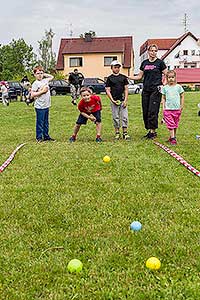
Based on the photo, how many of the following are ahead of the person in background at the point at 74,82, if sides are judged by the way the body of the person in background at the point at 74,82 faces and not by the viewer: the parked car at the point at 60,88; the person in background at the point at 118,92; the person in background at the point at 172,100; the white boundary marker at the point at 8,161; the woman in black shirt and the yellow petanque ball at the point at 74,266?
5

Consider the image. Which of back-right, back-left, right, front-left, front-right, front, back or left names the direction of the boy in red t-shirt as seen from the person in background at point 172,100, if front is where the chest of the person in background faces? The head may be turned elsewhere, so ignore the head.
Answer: right

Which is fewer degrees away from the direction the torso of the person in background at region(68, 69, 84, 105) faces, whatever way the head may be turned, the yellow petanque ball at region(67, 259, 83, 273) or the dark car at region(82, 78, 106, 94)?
the yellow petanque ball

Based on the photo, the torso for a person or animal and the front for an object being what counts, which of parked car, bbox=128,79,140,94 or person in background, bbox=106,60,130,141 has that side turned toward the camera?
the person in background

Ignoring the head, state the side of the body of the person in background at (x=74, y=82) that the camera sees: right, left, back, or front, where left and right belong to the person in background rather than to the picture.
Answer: front

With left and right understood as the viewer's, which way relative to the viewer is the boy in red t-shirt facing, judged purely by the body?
facing the viewer

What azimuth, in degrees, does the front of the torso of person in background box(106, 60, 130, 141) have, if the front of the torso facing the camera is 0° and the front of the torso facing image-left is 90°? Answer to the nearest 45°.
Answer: approximately 0°

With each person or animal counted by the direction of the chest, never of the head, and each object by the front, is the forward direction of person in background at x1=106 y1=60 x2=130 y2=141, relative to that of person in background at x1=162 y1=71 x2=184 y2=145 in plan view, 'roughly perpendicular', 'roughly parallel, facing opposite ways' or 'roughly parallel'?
roughly parallel

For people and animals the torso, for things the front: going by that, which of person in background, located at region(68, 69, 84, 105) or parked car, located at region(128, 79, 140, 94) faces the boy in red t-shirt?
the person in background

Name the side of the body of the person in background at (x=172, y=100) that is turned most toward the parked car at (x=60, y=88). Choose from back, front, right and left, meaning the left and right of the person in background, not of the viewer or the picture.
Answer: back

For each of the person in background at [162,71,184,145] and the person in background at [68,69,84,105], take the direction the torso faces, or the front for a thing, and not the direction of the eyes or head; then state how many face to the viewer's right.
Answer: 0
